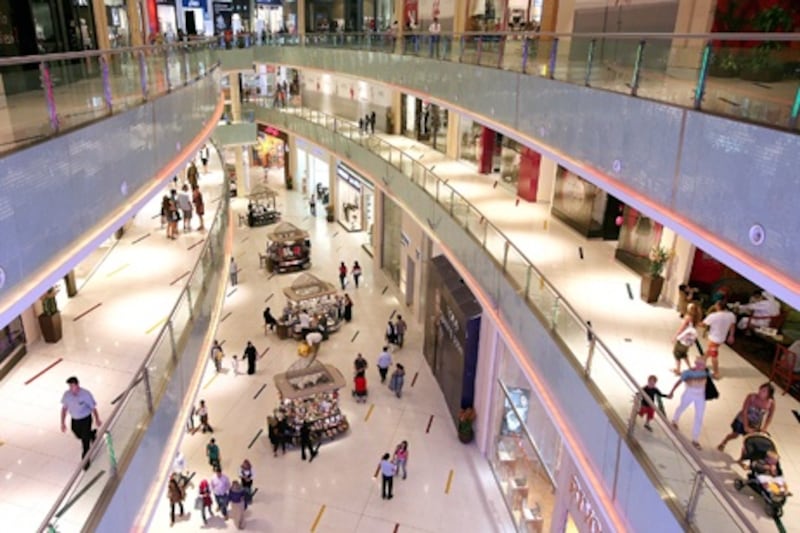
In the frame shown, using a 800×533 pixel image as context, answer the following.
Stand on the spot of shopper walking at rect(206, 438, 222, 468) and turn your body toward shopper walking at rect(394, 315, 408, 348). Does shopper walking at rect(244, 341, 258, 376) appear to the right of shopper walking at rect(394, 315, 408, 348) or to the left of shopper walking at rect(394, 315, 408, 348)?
left

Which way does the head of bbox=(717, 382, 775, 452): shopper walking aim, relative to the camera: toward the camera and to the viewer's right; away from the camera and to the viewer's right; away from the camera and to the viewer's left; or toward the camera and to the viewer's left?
toward the camera and to the viewer's left

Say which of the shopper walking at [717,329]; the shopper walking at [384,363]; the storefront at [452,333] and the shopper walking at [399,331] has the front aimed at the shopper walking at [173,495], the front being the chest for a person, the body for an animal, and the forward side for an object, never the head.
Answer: the storefront

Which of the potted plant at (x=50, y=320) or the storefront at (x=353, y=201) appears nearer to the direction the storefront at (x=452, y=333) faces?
the potted plant

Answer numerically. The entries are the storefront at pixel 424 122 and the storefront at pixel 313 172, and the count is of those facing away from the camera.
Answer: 0

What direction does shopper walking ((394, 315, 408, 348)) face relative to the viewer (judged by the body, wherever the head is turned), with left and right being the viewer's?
facing away from the viewer

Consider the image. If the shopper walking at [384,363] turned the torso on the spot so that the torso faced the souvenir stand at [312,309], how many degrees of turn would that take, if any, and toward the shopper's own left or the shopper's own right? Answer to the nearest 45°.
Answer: approximately 45° to the shopper's own left

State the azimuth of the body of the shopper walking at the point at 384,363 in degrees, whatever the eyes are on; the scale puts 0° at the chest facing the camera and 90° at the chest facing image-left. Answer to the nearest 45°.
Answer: approximately 180°

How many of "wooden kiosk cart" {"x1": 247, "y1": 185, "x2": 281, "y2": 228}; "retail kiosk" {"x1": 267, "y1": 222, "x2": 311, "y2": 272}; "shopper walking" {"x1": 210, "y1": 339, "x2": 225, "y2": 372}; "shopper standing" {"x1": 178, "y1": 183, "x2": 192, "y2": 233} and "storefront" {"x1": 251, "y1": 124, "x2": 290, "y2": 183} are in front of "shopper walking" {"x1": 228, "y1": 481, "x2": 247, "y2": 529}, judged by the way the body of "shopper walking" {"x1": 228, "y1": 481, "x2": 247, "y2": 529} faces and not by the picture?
5

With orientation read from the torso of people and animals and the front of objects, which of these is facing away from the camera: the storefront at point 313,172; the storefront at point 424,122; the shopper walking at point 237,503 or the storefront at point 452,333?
the shopper walking

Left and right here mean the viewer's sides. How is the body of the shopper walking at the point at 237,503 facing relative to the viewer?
facing away from the viewer

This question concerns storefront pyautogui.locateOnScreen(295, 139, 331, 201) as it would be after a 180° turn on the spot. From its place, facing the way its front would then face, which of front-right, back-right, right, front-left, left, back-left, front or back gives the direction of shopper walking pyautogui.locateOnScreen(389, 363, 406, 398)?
back-right

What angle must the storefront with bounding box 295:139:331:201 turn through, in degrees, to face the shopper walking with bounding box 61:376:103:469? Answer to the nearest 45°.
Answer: approximately 45° to its left

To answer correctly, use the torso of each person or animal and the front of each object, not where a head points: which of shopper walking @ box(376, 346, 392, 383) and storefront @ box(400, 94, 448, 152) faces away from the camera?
the shopper walking

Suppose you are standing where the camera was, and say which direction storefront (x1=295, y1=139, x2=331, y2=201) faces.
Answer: facing the viewer and to the left of the viewer
